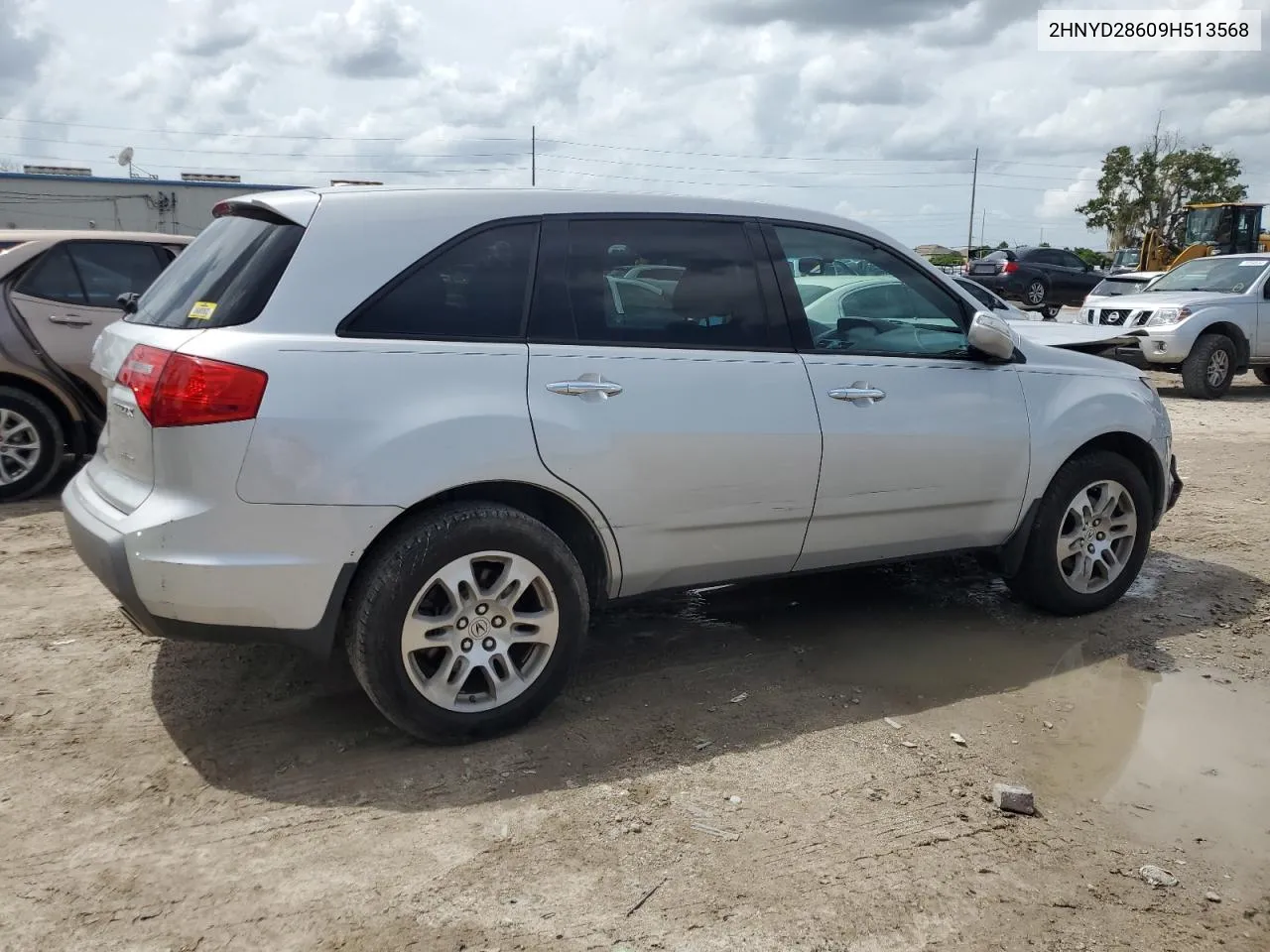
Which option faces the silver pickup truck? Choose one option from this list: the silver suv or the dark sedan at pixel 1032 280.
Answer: the silver suv

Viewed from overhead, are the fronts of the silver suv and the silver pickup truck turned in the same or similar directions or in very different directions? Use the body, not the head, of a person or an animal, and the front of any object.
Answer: very different directions

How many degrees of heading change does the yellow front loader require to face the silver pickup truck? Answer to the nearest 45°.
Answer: approximately 45° to its left

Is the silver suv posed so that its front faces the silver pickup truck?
yes

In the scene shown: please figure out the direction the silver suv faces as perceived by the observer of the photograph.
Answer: facing away from the viewer and to the right of the viewer

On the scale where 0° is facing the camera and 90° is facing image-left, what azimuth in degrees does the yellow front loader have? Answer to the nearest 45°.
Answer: approximately 45°

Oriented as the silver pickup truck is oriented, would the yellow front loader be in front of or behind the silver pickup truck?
behind

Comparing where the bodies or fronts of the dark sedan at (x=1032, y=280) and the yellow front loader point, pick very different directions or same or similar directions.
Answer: very different directions

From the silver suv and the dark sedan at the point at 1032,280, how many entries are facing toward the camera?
0

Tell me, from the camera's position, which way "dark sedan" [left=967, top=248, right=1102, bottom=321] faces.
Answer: facing away from the viewer and to the right of the viewer

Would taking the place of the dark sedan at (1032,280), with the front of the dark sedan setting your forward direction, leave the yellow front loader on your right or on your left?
on your right

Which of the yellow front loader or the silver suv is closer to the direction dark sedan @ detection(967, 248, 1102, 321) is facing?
the yellow front loader

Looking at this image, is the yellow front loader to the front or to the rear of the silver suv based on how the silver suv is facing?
to the front

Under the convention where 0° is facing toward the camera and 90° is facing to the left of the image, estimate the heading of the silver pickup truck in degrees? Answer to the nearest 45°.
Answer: approximately 45°

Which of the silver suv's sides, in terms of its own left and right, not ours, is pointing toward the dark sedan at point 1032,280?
front

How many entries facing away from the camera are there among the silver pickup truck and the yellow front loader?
0

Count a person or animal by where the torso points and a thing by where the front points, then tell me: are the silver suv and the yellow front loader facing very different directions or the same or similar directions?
very different directions

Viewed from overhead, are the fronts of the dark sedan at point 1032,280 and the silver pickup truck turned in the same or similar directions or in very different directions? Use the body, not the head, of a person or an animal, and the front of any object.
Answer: very different directions

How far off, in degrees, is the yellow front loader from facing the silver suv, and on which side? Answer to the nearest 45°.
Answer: approximately 45° to its left
